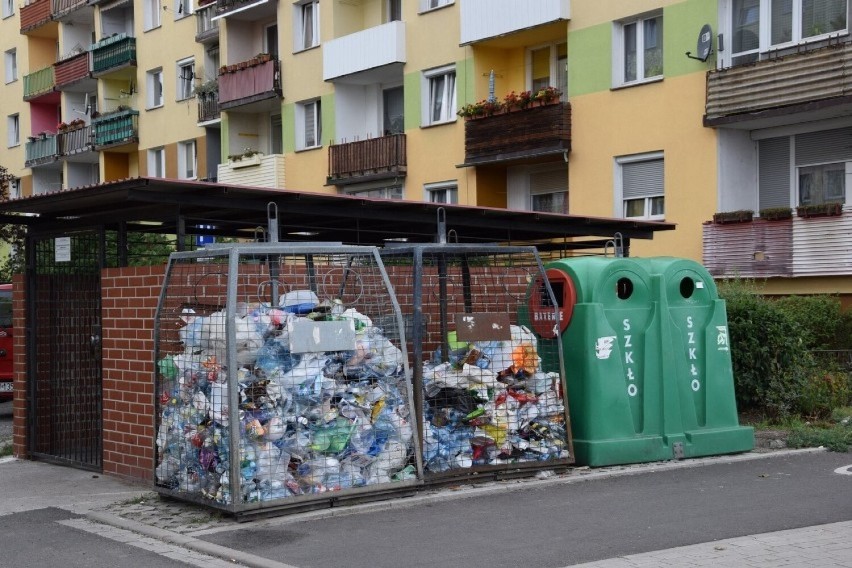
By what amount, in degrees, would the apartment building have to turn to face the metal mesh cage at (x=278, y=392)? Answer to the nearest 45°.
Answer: approximately 45° to its left

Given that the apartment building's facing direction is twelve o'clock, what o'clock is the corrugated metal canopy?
The corrugated metal canopy is roughly at 11 o'clock from the apartment building.

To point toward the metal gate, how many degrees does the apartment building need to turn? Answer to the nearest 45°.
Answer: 0° — it already faces it

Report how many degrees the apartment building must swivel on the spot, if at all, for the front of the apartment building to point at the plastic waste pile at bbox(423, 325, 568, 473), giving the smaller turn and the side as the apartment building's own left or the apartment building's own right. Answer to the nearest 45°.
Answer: approximately 45° to the apartment building's own left

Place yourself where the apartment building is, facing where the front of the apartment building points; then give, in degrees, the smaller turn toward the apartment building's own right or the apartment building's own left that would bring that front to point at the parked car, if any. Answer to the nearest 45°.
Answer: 0° — it already faces it

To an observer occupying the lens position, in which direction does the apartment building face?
facing the viewer and to the left of the viewer

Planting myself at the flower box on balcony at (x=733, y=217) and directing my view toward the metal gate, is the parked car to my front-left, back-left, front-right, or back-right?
front-right
